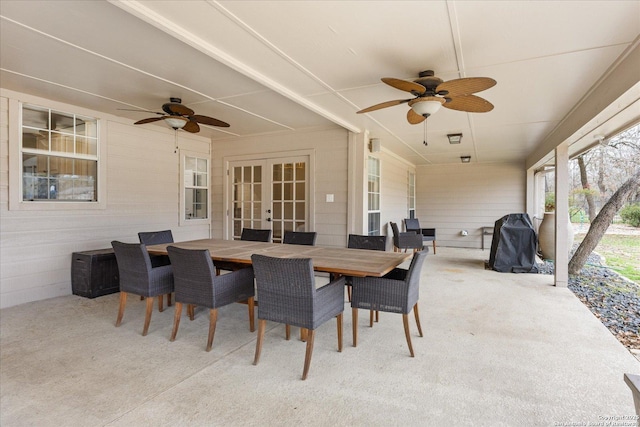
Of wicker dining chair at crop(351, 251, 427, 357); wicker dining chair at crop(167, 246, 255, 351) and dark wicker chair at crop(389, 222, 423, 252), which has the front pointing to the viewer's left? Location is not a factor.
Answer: wicker dining chair at crop(351, 251, 427, 357)

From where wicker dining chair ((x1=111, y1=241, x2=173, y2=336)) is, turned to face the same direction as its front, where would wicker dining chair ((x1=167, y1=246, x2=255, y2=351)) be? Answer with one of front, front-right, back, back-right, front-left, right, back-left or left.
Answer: right

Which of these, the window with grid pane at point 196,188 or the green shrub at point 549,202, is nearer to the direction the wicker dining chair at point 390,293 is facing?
the window with grid pane

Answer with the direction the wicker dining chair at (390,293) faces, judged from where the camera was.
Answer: facing to the left of the viewer

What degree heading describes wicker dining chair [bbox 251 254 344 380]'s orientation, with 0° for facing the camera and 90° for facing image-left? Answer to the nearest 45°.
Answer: approximately 225°

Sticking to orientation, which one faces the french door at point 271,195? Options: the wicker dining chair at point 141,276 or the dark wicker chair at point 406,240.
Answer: the wicker dining chair

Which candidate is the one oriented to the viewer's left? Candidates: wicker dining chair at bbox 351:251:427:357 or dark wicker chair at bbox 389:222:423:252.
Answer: the wicker dining chair

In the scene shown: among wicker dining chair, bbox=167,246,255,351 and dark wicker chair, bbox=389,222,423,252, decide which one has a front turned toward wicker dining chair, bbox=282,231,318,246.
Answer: wicker dining chair, bbox=167,246,255,351

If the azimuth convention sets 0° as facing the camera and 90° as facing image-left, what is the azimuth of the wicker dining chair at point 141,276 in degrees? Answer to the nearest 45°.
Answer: approximately 225°
